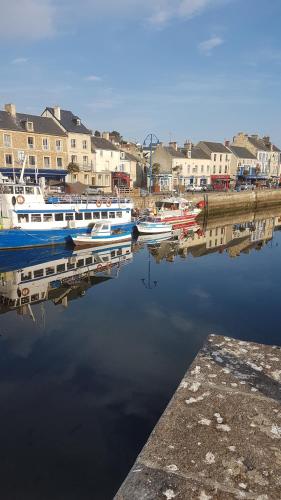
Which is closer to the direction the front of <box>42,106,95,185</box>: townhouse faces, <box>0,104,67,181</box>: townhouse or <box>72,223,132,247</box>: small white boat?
the small white boat

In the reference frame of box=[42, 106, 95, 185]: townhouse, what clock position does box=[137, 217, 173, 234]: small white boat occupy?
The small white boat is roughly at 1 o'clock from the townhouse.

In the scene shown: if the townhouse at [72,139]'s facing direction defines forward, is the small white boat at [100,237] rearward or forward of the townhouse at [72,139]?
forward

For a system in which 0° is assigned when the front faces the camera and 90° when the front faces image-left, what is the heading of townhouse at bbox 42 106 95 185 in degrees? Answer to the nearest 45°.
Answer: approximately 315°

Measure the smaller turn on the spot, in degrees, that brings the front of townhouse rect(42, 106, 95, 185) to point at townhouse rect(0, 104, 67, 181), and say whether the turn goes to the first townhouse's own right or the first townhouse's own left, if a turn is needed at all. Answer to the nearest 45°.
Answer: approximately 90° to the first townhouse's own right

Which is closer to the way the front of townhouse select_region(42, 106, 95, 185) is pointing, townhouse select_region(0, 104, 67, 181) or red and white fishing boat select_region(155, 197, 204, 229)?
the red and white fishing boat

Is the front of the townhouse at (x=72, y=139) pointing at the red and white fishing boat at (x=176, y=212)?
yes
